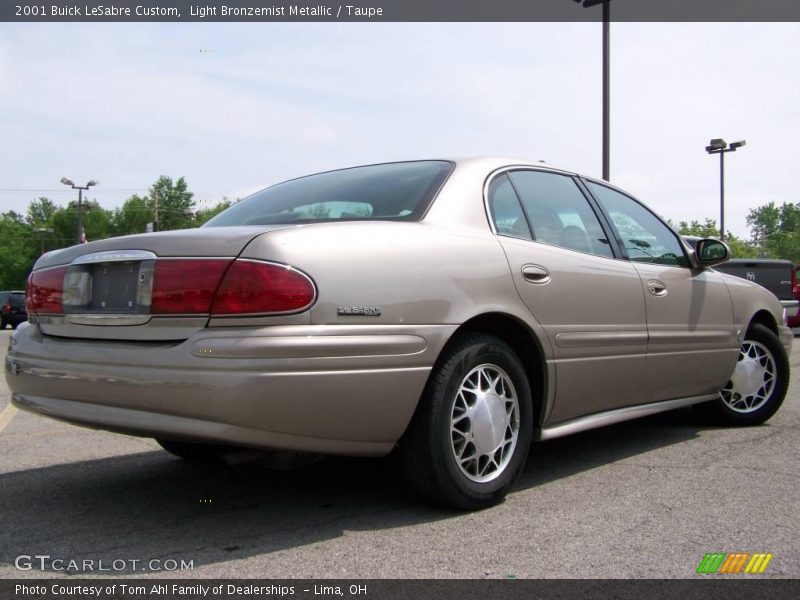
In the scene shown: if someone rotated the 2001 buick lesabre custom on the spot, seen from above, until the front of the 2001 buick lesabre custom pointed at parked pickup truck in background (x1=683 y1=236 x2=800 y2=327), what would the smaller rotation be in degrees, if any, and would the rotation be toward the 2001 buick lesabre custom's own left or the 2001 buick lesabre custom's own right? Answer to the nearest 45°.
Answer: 0° — it already faces it

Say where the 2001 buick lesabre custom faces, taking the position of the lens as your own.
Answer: facing away from the viewer and to the right of the viewer

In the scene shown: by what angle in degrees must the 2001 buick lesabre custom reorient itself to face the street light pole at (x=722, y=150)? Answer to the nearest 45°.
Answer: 0° — it already faces it

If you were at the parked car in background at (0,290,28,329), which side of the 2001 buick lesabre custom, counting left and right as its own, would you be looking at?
left

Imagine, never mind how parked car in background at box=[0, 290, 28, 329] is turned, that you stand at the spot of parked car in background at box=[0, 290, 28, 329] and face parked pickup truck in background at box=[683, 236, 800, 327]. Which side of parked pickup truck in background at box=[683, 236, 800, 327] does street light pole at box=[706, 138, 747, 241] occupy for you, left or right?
left

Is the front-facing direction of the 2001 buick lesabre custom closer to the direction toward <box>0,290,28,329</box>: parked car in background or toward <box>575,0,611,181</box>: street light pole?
the street light pole

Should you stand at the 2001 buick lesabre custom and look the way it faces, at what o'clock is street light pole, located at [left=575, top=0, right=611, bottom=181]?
The street light pole is roughly at 11 o'clock from the 2001 buick lesabre custom.

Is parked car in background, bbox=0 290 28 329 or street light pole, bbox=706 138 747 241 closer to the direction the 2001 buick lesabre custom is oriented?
the street light pole
